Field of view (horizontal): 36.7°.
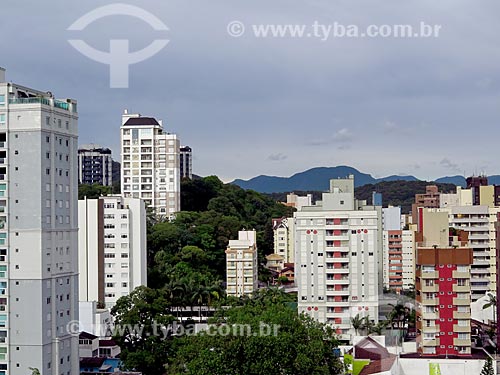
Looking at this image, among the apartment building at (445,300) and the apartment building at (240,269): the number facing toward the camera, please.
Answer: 2

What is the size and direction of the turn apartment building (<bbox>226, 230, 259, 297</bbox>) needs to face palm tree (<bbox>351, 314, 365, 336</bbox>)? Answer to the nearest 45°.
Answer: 0° — it already faces it

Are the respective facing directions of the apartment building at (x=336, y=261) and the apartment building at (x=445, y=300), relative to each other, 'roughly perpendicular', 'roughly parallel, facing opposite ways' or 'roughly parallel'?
roughly parallel

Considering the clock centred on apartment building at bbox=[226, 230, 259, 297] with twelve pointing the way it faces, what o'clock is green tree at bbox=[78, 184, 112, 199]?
The green tree is roughly at 4 o'clock from the apartment building.

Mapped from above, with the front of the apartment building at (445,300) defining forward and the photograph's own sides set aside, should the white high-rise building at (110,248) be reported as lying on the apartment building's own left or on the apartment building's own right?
on the apartment building's own right

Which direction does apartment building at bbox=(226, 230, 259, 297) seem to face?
toward the camera

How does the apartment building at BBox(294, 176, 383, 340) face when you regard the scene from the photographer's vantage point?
facing the viewer

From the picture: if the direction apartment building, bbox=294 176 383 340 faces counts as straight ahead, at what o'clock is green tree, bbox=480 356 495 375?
The green tree is roughly at 11 o'clock from the apartment building.

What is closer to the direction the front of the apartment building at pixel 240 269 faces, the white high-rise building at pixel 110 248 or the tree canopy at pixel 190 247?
the white high-rise building

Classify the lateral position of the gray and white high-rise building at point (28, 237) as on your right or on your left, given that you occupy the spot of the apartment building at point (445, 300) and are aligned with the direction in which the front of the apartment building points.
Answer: on your right

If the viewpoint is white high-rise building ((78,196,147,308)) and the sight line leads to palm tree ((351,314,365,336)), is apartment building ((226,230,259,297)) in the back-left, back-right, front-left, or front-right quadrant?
front-left

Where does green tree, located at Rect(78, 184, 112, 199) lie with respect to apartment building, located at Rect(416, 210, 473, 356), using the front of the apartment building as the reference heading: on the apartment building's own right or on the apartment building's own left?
on the apartment building's own right
